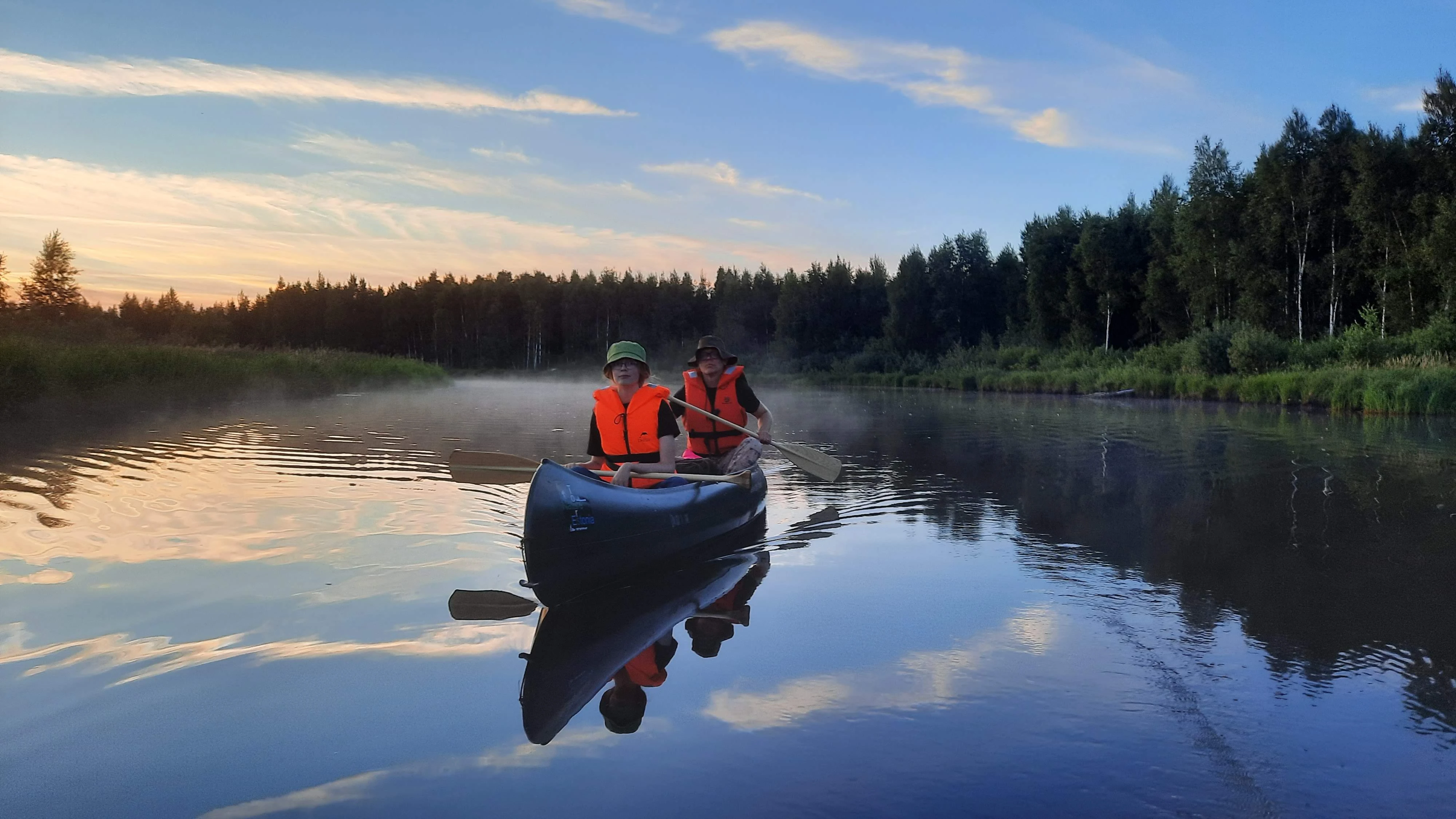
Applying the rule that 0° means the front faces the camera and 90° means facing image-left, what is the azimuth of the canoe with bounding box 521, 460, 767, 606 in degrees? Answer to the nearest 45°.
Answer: approximately 45°

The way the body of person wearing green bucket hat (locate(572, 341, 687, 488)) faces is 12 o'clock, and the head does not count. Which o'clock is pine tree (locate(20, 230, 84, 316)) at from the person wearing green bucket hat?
The pine tree is roughly at 5 o'clock from the person wearing green bucket hat.

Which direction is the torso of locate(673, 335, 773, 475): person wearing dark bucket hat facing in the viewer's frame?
toward the camera

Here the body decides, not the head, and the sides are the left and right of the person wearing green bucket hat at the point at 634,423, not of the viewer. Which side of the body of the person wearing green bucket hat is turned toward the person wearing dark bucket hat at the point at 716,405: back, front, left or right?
back

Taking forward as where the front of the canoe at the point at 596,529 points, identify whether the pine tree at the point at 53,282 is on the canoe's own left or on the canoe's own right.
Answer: on the canoe's own right

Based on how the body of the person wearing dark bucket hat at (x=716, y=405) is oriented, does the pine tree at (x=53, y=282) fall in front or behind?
behind

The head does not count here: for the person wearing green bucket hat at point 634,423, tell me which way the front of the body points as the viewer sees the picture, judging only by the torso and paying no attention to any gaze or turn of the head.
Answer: toward the camera

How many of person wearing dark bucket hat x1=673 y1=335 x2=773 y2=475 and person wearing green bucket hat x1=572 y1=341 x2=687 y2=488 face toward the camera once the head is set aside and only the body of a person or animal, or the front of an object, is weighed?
2
